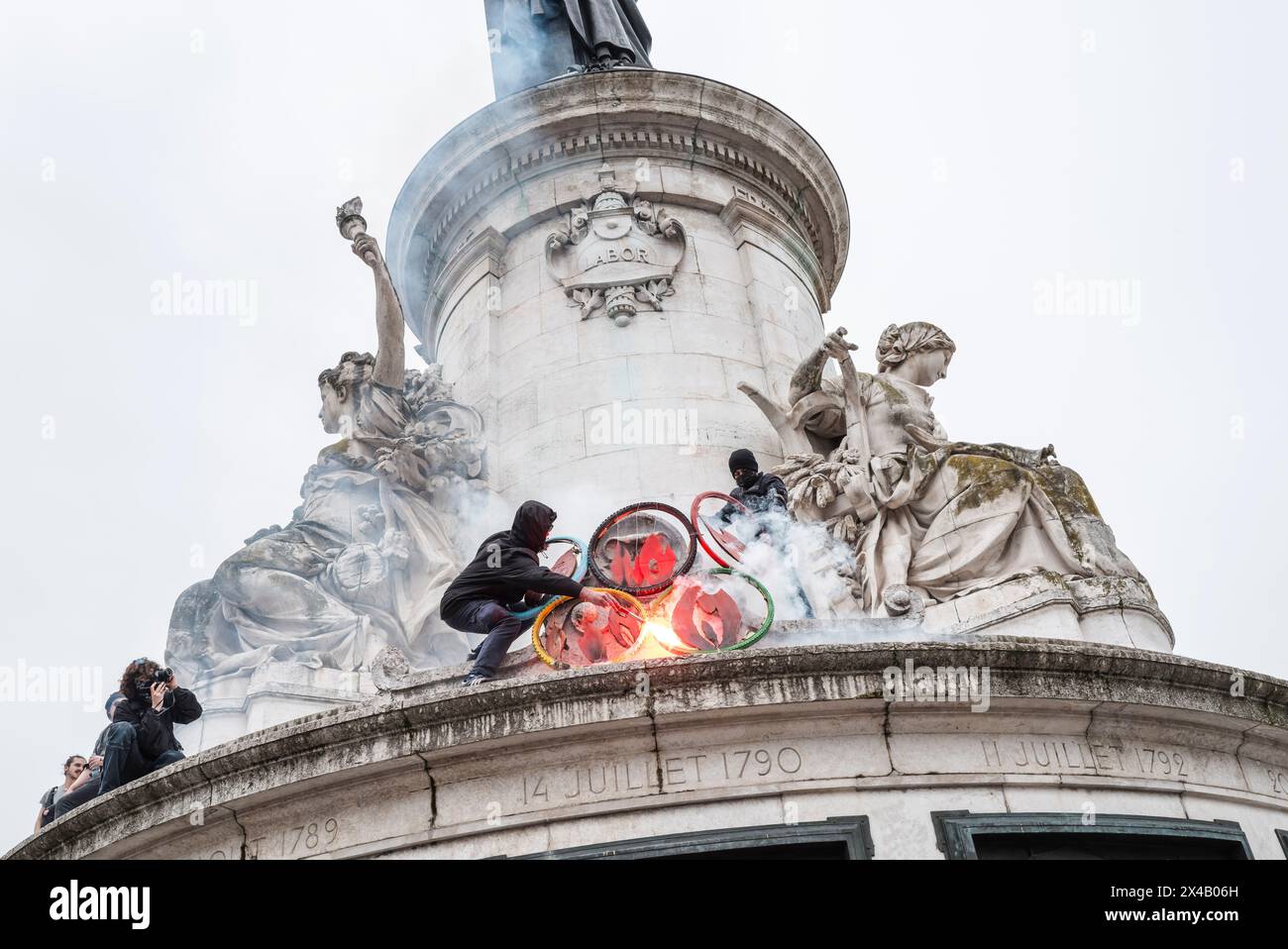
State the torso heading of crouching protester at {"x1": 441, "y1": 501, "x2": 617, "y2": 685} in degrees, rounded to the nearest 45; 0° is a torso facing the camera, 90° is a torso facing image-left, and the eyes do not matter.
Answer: approximately 270°

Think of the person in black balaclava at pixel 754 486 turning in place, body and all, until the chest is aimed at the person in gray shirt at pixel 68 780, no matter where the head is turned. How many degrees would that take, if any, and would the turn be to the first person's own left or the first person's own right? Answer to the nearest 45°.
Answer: approximately 45° to the first person's own right

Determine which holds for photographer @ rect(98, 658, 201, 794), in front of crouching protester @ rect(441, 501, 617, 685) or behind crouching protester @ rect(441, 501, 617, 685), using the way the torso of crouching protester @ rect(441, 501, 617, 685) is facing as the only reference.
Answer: behind

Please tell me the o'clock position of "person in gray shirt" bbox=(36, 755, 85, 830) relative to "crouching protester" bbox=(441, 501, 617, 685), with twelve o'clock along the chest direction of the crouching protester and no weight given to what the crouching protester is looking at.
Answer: The person in gray shirt is roughly at 7 o'clock from the crouching protester.

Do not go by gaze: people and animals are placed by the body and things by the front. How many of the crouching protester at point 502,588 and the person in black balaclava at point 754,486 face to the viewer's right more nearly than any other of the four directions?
1

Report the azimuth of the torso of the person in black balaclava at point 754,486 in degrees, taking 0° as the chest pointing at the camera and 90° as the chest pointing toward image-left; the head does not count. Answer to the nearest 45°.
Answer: approximately 45°
